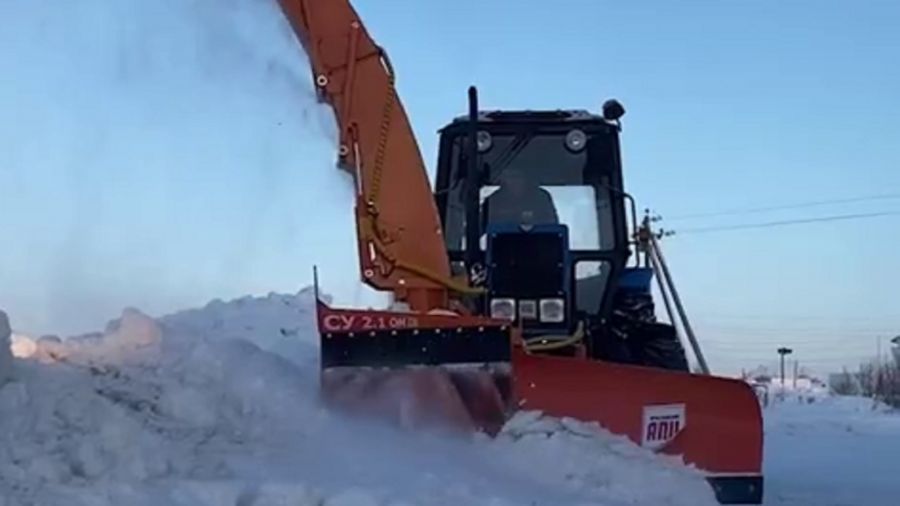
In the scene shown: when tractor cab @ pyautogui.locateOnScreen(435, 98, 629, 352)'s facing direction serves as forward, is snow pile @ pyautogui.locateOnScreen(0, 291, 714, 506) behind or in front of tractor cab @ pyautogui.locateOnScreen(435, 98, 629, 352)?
in front

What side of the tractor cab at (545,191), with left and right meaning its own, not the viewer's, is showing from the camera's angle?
front
